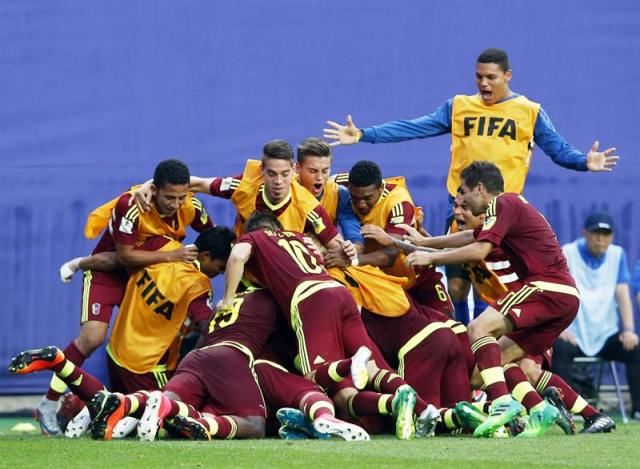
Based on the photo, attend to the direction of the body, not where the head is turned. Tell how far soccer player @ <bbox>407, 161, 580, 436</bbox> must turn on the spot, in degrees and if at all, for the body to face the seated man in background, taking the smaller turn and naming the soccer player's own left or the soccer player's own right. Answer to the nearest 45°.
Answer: approximately 90° to the soccer player's own right

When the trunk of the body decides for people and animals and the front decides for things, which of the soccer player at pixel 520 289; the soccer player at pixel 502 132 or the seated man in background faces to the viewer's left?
the soccer player at pixel 520 289

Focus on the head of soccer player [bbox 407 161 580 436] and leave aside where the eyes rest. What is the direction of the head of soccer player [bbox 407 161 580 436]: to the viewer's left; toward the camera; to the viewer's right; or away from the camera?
to the viewer's left

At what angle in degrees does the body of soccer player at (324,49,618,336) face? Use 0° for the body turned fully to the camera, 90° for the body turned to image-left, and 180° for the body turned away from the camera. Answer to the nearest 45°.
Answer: approximately 0°

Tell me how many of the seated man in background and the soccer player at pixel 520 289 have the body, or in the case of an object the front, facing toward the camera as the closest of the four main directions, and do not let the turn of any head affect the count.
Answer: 1

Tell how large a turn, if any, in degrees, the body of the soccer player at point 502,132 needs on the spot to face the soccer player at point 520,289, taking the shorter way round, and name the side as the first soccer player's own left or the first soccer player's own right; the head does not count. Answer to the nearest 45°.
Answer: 0° — they already face them

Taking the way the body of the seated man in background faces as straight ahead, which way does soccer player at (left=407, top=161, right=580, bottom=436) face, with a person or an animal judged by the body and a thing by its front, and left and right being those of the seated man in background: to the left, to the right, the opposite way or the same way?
to the right

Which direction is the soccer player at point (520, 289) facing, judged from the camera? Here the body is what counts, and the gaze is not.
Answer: to the viewer's left

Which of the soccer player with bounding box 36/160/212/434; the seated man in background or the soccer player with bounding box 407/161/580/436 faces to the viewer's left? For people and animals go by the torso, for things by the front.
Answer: the soccer player with bounding box 407/161/580/436
